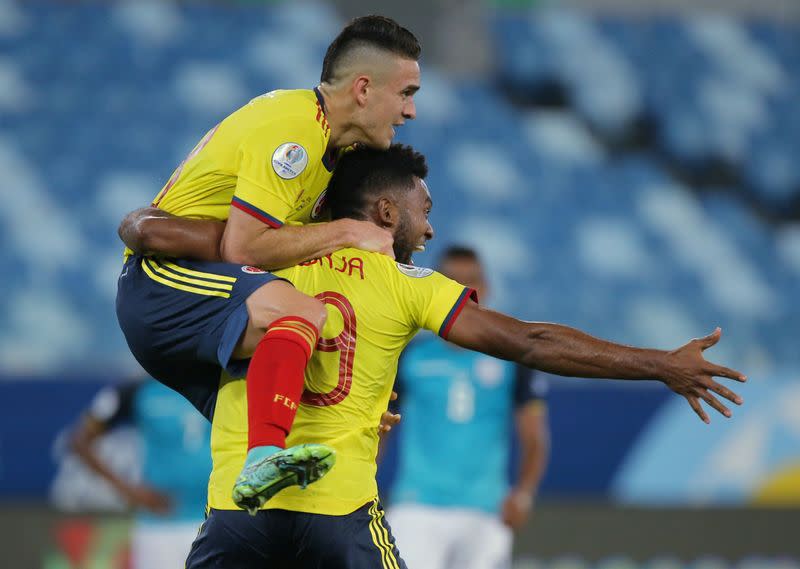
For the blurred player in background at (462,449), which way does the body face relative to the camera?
toward the camera

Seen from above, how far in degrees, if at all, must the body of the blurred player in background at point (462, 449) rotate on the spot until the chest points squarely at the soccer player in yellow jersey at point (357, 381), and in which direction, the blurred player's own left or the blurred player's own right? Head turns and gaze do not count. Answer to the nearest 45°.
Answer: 0° — they already face them

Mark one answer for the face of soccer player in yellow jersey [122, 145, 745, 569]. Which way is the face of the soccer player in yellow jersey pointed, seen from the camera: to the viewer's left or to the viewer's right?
to the viewer's right

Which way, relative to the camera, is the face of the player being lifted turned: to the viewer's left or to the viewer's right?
to the viewer's right

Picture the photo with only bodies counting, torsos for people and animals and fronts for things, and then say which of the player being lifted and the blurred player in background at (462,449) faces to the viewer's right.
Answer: the player being lifted

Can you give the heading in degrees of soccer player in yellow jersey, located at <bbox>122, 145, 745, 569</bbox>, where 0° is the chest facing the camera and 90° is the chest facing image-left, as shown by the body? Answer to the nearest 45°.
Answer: approximately 225°

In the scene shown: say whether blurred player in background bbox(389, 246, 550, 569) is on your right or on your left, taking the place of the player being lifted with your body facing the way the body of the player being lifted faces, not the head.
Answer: on your left

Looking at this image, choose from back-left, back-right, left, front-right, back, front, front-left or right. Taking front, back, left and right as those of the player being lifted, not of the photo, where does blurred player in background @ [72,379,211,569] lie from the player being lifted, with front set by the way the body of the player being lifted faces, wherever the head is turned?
left

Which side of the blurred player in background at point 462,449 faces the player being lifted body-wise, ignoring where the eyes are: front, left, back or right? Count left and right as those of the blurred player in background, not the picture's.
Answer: front

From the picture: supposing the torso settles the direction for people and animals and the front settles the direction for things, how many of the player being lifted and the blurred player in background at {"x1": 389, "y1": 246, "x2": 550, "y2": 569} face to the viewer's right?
1

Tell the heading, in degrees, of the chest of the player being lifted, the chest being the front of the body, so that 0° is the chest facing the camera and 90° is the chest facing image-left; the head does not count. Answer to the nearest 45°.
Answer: approximately 270°

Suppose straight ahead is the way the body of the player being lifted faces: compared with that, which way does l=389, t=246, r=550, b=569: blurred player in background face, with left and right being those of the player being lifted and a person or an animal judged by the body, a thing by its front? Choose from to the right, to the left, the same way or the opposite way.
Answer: to the right
